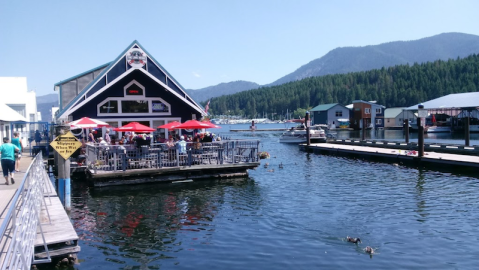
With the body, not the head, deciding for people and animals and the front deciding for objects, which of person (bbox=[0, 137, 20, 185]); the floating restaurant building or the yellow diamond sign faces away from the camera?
the person

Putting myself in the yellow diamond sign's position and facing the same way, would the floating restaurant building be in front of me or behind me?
behind

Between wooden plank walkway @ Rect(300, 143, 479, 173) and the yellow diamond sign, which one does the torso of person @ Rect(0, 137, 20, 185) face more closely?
the wooden plank walkway

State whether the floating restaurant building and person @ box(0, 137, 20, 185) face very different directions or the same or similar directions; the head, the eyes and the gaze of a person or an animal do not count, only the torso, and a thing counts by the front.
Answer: very different directions

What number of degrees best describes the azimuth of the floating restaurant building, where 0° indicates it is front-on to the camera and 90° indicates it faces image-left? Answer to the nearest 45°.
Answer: approximately 0°

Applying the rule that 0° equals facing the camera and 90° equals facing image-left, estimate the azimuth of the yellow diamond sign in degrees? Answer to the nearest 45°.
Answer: approximately 0°

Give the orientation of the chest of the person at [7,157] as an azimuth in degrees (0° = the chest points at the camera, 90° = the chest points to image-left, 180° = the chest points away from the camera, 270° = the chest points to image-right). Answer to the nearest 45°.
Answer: approximately 180°
